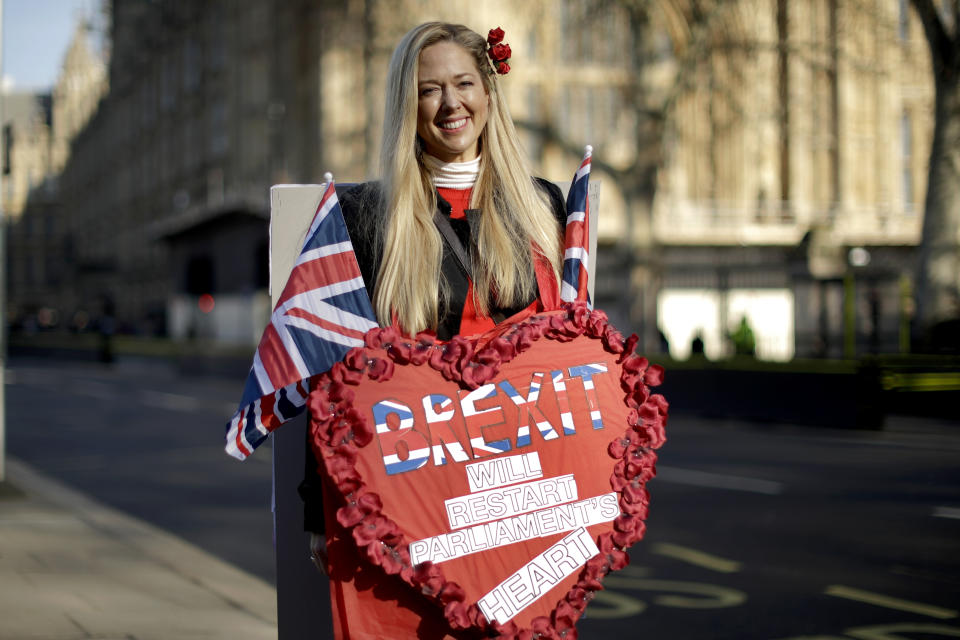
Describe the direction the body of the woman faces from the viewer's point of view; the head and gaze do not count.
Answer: toward the camera

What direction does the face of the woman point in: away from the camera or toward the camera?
toward the camera
